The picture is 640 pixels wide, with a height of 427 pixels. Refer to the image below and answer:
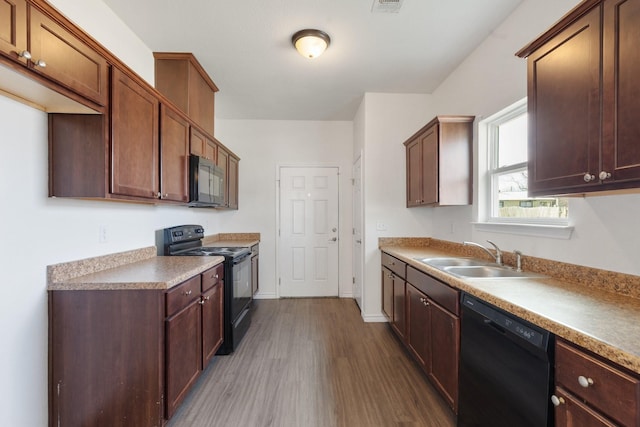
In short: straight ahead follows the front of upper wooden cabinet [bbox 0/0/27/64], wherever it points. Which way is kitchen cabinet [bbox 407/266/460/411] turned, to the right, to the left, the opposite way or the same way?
the opposite way

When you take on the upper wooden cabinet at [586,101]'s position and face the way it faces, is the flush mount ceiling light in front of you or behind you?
in front

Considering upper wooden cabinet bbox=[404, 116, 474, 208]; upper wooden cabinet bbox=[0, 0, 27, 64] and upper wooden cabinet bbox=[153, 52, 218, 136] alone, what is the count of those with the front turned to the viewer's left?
1

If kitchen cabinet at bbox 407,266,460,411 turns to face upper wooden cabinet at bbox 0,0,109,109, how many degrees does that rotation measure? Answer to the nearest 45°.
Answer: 0° — it already faces it

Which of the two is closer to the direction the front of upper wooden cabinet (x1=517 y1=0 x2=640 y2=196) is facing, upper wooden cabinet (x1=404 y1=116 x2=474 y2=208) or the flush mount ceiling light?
the flush mount ceiling light

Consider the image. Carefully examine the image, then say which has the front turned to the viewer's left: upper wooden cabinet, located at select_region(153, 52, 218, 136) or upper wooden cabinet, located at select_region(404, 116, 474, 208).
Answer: upper wooden cabinet, located at select_region(404, 116, 474, 208)

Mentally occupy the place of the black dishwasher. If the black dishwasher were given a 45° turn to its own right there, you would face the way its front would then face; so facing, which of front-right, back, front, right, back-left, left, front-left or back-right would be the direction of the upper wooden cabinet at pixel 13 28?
front-left

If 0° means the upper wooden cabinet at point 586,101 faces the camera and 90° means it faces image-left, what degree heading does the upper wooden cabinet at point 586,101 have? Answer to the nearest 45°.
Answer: approximately 45°

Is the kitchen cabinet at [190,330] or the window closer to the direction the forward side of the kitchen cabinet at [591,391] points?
the kitchen cabinet

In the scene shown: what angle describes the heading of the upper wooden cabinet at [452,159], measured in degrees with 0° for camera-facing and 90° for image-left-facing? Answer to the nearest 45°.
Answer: approximately 90°

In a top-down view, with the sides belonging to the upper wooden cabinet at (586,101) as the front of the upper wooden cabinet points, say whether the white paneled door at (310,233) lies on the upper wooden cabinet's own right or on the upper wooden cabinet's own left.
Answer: on the upper wooden cabinet's own right

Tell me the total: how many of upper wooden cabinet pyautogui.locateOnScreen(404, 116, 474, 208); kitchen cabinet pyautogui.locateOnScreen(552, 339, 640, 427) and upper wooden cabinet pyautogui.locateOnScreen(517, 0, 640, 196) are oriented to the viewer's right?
0

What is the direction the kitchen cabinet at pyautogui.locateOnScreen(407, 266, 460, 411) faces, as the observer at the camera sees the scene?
facing the viewer and to the left of the viewer

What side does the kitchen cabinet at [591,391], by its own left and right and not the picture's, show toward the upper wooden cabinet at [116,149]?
front

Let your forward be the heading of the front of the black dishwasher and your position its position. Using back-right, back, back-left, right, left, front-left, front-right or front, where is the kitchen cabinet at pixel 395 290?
right
